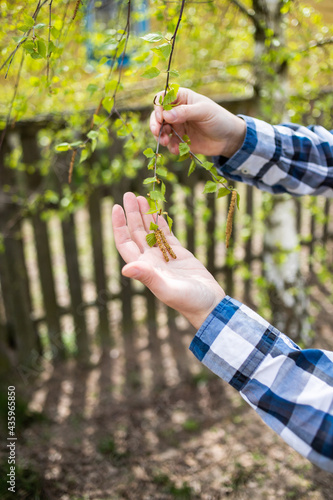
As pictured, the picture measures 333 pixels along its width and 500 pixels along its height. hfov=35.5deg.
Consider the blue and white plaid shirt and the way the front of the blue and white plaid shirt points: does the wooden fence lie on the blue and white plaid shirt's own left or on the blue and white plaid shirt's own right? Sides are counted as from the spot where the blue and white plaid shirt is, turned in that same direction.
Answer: on the blue and white plaid shirt's own right

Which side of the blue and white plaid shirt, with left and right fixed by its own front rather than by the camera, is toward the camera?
left

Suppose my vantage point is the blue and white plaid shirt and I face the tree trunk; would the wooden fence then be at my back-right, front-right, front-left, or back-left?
front-left

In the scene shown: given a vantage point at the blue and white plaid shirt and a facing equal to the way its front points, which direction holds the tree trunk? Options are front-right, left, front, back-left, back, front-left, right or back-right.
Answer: right

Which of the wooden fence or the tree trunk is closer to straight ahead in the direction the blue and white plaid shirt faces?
the wooden fence
